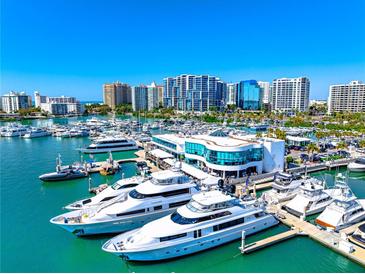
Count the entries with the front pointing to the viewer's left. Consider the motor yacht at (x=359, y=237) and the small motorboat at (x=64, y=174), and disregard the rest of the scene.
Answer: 1

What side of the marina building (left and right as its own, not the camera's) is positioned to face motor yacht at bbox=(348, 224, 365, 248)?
front

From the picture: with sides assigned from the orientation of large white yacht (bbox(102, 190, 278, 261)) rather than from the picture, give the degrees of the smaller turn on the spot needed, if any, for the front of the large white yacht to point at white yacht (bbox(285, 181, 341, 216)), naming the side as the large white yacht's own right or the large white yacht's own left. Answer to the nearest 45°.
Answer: approximately 180°

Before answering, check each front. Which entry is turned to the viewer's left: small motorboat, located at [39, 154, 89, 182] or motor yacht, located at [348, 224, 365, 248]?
the small motorboat

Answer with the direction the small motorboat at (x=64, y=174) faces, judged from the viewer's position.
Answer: facing to the left of the viewer

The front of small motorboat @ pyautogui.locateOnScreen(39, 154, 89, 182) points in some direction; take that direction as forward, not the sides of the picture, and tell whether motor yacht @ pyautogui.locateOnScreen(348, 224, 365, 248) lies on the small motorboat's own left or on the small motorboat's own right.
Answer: on the small motorboat's own left

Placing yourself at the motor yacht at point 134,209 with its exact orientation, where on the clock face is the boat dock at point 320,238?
The boat dock is roughly at 8 o'clock from the motor yacht.
